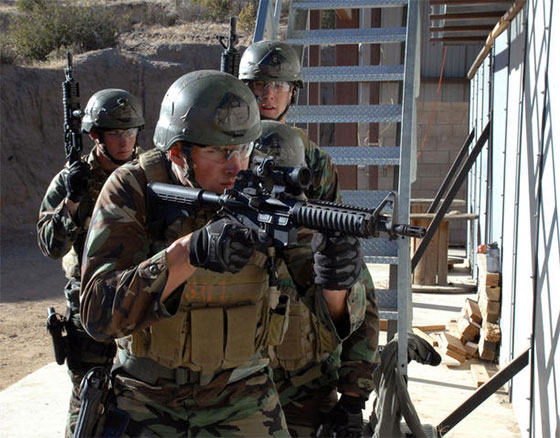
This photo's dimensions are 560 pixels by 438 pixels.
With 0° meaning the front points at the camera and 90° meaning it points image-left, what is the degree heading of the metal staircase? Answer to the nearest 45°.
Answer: approximately 0°

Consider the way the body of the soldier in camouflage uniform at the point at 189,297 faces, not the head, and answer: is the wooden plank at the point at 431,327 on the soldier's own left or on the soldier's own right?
on the soldier's own left

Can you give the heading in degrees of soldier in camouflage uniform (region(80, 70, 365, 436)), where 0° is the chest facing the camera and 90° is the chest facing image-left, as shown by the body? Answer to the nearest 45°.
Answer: approximately 315°

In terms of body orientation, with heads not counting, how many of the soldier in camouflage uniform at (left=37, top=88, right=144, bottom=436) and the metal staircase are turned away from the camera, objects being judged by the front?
0

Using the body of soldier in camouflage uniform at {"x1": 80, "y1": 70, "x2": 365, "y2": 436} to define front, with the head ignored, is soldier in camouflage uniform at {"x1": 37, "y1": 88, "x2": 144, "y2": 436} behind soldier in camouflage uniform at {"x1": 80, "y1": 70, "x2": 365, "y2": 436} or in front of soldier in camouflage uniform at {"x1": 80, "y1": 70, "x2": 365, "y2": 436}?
behind

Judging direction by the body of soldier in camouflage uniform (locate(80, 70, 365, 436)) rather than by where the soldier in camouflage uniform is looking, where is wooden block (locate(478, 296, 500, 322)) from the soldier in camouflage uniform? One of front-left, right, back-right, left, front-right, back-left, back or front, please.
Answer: left
